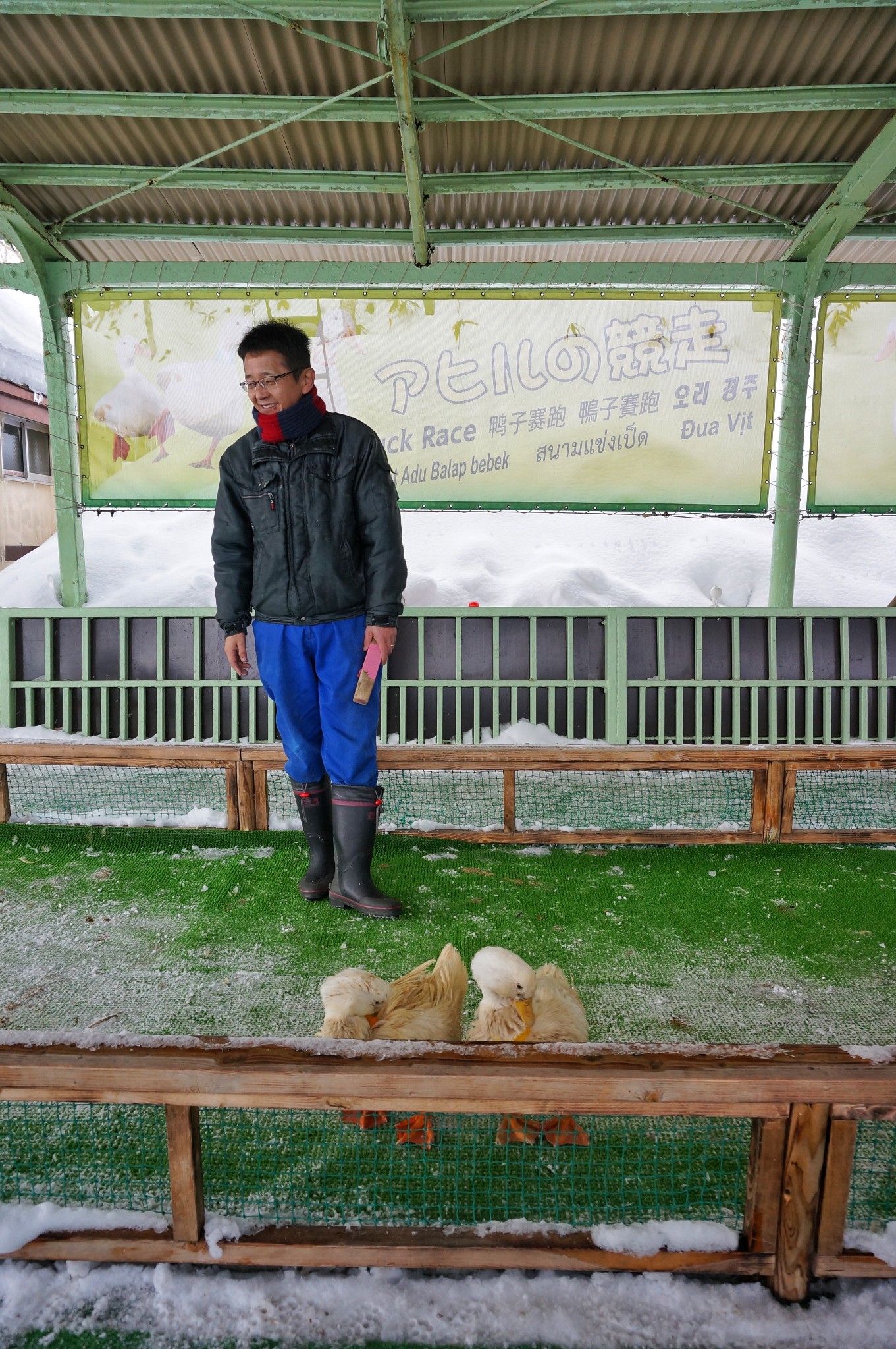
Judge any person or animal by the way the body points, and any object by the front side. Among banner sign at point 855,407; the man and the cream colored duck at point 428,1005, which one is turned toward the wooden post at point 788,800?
the banner sign

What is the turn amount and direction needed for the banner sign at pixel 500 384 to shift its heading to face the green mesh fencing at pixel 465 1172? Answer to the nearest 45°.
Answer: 0° — it already faces it

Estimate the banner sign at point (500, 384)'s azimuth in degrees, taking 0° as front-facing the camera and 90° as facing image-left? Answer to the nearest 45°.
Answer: approximately 0°

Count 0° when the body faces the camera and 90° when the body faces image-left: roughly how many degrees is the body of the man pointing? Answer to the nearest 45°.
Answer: approximately 0°

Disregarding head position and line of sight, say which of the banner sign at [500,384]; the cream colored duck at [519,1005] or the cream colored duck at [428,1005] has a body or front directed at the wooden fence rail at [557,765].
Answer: the banner sign

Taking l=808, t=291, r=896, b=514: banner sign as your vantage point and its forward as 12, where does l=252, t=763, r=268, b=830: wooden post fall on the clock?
The wooden post is roughly at 1 o'clock from the banner sign.
